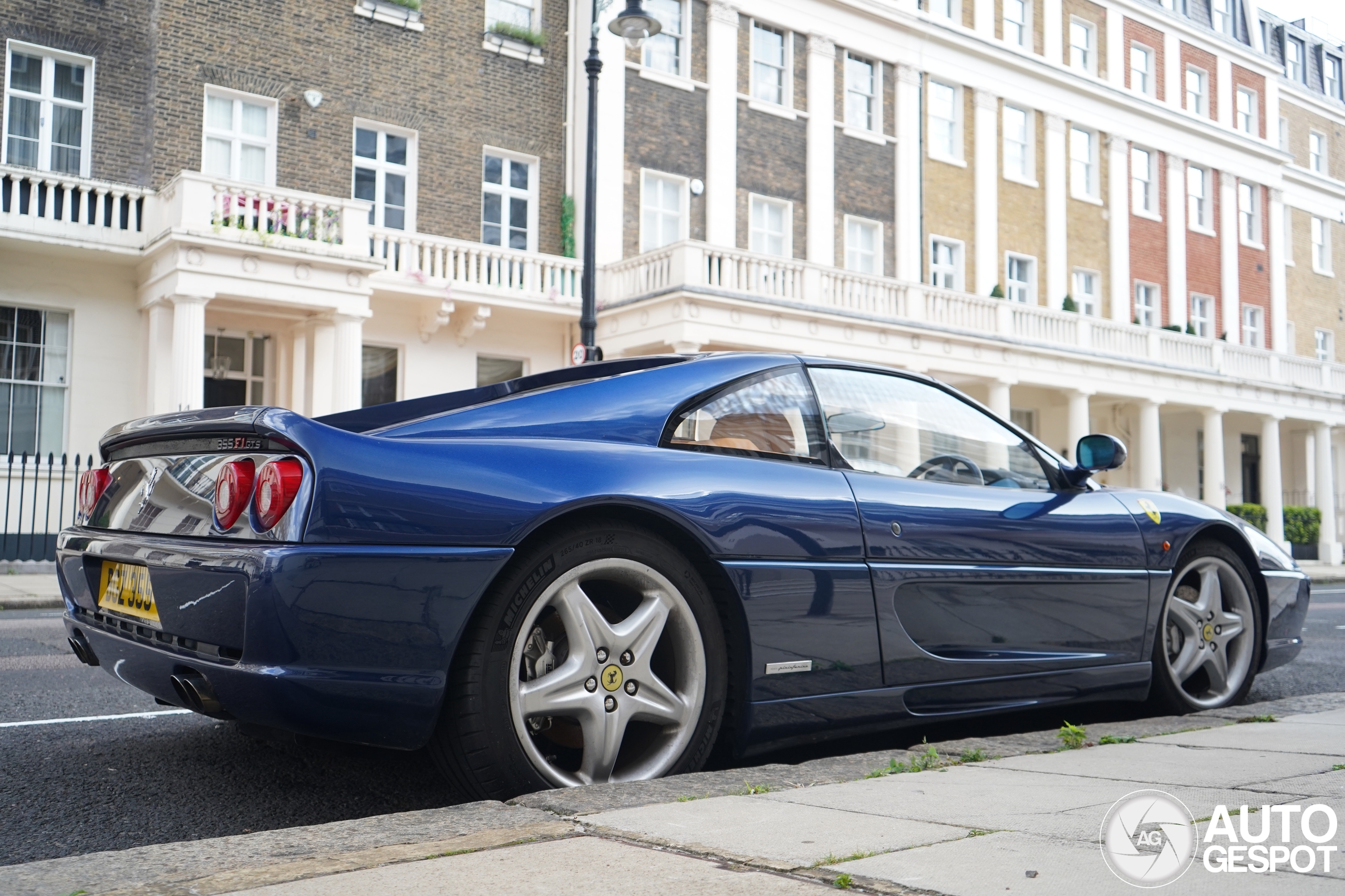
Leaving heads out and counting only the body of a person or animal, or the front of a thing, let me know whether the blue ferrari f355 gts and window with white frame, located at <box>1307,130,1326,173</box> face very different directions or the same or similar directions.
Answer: very different directions

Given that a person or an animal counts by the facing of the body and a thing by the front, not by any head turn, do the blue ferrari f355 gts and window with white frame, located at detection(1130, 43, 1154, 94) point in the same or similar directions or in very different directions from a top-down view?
very different directions

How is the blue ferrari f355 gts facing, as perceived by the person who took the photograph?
facing away from the viewer and to the right of the viewer
